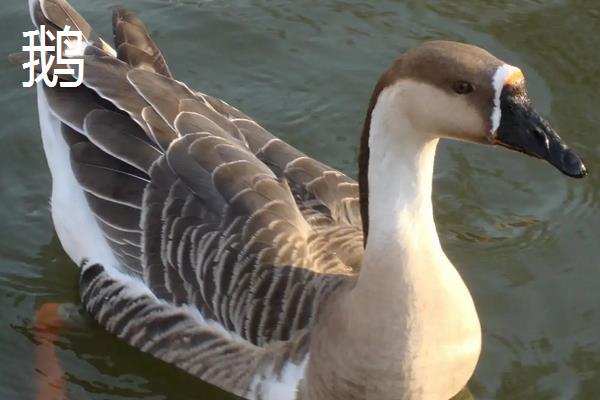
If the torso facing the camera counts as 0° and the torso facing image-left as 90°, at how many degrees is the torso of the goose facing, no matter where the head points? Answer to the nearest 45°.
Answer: approximately 315°
